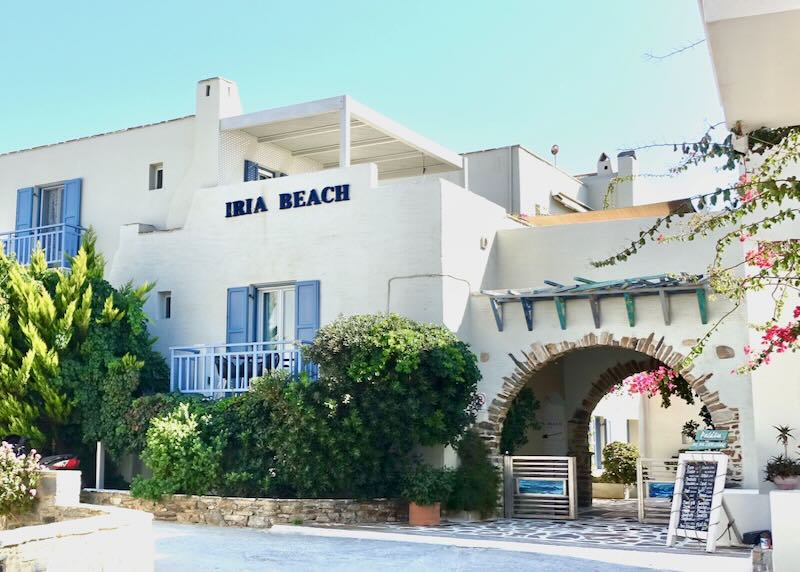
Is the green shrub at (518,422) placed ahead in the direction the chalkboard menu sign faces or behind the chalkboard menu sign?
behind

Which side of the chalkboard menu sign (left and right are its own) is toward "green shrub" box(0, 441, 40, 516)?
right

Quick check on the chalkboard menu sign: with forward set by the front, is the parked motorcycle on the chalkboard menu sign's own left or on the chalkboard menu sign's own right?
on the chalkboard menu sign's own right

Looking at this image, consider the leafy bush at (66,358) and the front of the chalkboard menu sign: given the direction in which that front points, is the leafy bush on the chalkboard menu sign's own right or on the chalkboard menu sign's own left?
on the chalkboard menu sign's own right

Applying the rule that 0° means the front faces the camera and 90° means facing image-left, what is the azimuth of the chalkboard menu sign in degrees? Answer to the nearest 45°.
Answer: approximately 0°

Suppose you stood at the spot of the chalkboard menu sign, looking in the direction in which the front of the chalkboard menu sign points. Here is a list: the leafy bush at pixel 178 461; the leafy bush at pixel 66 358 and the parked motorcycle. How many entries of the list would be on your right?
3

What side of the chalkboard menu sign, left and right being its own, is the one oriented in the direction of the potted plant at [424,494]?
right

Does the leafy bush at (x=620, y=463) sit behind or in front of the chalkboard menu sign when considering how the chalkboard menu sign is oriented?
behind
